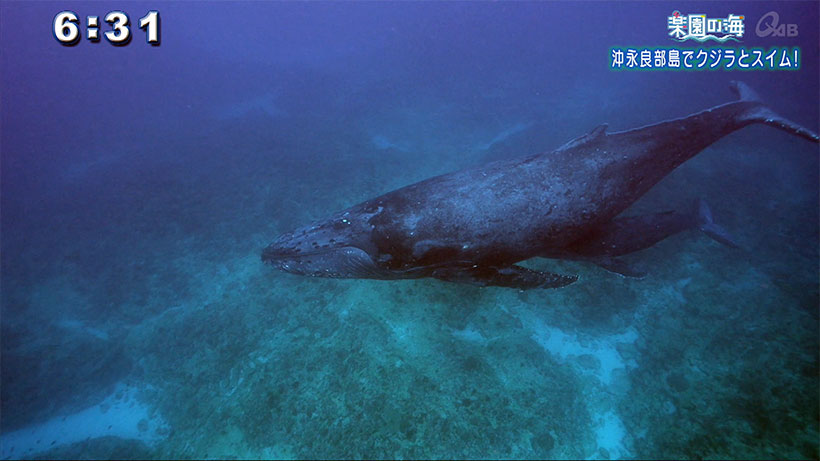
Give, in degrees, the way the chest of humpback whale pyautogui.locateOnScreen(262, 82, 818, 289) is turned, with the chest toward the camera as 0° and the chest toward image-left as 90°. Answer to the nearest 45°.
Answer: approximately 90°
